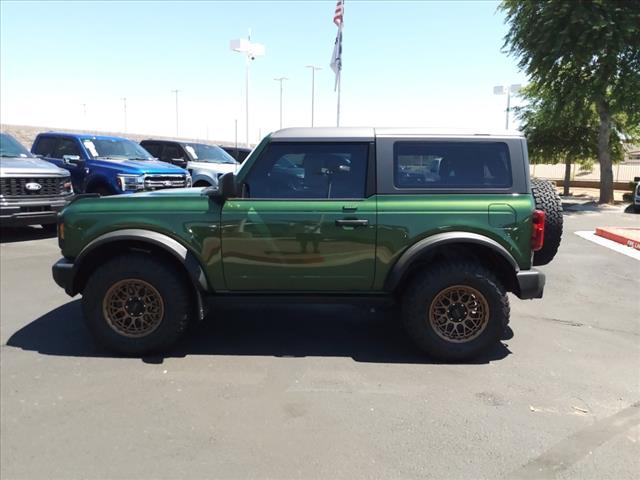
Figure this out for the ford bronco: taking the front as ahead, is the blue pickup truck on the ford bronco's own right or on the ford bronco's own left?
on the ford bronco's own right

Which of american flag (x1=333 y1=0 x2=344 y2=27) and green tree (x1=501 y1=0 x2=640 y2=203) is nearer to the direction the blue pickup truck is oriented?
the green tree

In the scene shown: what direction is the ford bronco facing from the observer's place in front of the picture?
facing to the left of the viewer

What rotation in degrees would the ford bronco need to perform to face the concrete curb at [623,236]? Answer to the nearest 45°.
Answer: approximately 135° to its right

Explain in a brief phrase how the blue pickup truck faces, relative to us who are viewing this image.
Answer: facing the viewer and to the right of the viewer

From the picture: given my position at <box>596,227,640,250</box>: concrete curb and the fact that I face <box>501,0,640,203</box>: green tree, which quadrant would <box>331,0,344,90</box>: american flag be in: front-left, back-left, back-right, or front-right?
front-left

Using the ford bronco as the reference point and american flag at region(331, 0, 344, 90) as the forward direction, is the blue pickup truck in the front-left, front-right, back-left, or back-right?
front-left

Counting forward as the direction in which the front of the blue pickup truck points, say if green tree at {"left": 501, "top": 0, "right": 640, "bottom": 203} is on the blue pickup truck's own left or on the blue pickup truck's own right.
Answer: on the blue pickup truck's own left

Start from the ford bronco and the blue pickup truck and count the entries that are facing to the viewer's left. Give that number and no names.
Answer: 1

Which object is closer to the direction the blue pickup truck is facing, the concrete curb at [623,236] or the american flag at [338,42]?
the concrete curb

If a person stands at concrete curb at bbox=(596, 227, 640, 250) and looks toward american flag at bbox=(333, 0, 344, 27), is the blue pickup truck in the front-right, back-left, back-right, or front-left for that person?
front-left

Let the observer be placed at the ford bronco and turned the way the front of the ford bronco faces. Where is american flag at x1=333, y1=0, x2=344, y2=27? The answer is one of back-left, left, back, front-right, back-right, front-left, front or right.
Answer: right

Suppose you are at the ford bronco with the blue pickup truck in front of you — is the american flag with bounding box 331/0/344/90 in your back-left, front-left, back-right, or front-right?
front-right

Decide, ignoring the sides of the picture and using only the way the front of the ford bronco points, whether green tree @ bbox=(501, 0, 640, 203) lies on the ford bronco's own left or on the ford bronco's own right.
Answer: on the ford bronco's own right

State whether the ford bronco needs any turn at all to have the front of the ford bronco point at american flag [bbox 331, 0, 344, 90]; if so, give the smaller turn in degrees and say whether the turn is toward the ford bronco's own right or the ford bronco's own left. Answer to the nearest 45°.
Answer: approximately 90° to the ford bronco's own right

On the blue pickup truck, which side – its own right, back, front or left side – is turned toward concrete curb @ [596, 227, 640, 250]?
front

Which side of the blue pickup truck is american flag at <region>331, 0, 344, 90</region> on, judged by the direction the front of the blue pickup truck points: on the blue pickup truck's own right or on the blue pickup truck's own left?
on the blue pickup truck's own left
